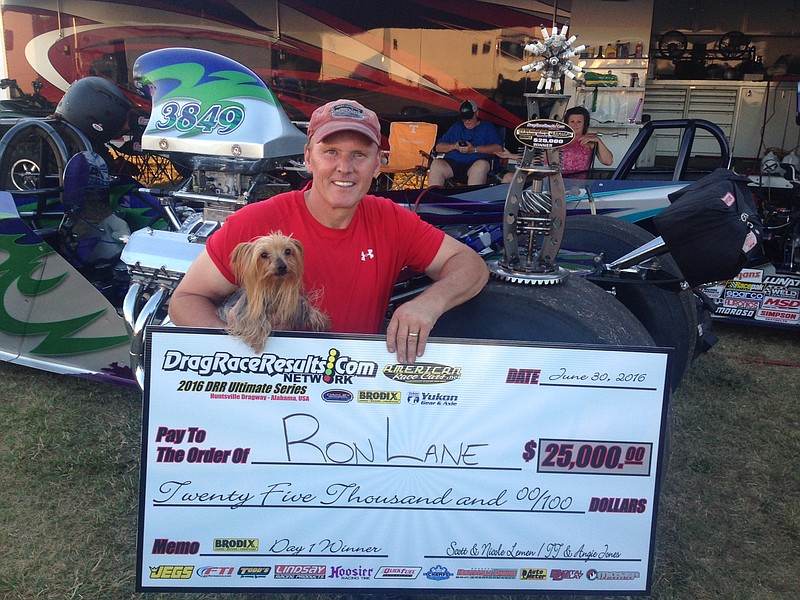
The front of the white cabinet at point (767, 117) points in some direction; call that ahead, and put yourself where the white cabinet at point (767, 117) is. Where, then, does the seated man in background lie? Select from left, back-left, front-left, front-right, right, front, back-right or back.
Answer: front-right

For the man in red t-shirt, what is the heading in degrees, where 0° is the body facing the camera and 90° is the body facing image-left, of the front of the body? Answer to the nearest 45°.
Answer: approximately 0°

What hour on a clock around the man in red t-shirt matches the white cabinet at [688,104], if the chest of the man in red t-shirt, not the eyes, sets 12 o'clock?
The white cabinet is roughly at 7 o'clock from the man in red t-shirt.

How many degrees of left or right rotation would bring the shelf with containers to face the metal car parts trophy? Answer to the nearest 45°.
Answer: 0° — it already faces it

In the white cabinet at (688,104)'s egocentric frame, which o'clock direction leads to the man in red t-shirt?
The man in red t-shirt is roughly at 12 o'clock from the white cabinet.

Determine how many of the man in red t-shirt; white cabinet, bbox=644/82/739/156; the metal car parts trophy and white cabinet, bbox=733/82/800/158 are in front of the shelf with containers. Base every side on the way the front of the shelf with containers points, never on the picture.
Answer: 2

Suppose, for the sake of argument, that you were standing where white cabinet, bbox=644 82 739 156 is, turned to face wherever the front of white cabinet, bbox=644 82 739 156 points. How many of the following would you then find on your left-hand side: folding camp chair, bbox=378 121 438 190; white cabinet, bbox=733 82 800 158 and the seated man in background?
1

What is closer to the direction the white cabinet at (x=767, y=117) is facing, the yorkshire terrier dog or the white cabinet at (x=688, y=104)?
the yorkshire terrier dog
